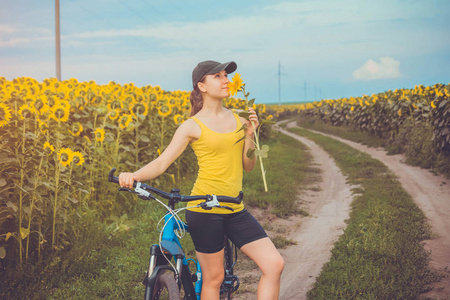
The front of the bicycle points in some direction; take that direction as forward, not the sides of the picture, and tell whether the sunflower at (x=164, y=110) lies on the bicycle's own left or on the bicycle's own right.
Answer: on the bicycle's own right

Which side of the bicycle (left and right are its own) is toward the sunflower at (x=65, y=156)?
right

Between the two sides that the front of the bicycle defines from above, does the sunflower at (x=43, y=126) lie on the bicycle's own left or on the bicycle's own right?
on the bicycle's own right

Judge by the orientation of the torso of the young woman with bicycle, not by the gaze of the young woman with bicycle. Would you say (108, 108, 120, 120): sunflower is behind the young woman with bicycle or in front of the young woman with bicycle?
behind

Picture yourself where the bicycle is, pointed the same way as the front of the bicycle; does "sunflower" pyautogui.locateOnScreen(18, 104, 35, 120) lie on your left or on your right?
on your right

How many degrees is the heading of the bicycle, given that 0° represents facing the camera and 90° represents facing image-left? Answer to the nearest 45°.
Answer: approximately 45°

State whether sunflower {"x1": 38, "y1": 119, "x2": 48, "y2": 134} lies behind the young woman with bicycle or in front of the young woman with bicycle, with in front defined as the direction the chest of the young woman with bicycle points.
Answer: behind

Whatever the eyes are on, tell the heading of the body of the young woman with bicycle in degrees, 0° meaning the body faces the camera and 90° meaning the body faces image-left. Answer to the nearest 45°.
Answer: approximately 315°

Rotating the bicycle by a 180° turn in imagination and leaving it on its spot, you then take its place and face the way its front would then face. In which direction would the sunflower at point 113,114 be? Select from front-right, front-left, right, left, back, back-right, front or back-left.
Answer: front-left
